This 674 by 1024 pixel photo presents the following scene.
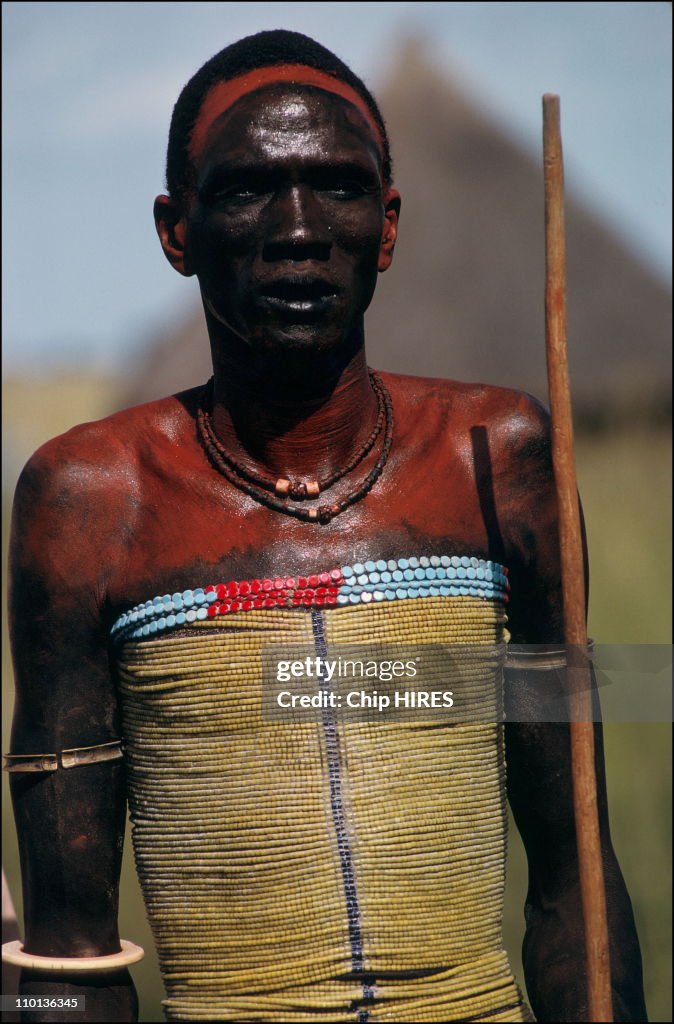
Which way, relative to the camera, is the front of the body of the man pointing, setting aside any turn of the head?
toward the camera
